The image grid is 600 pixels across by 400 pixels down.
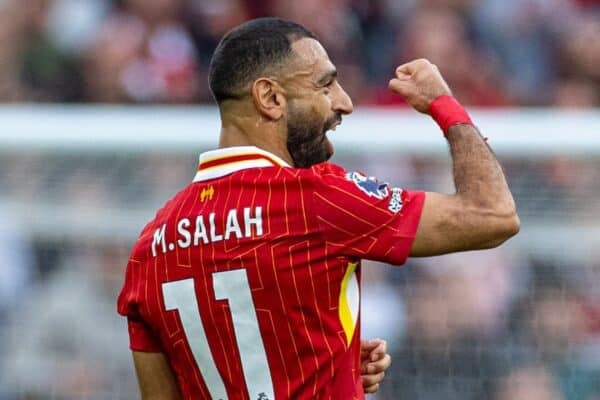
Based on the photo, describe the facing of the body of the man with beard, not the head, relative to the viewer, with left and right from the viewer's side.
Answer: facing away from the viewer and to the right of the viewer

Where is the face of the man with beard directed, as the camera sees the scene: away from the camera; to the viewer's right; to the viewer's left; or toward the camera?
to the viewer's right
